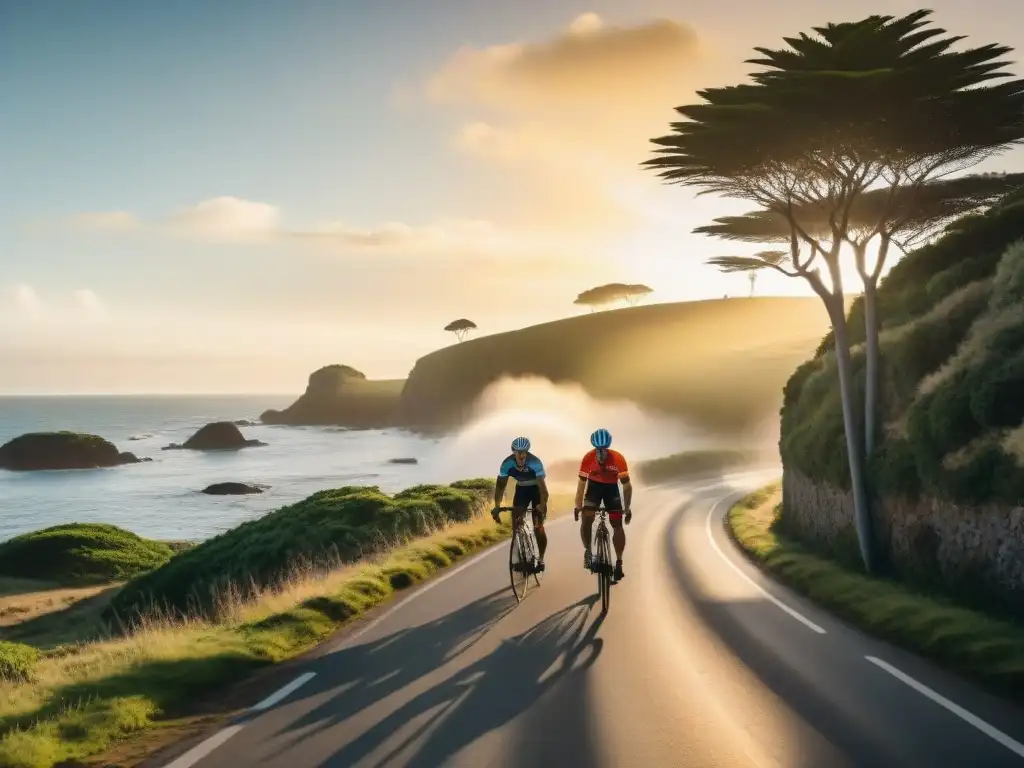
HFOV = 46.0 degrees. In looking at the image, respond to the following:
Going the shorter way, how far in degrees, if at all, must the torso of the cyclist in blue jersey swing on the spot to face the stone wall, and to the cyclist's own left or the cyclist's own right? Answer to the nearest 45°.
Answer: approximately 90° to the cyclist's own left

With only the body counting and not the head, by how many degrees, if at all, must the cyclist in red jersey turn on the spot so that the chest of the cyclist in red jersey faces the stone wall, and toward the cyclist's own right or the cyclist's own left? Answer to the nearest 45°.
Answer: approximately 90° to the cyclist's own left

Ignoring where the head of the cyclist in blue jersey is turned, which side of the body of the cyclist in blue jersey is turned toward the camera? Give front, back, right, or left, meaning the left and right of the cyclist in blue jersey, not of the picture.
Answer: front

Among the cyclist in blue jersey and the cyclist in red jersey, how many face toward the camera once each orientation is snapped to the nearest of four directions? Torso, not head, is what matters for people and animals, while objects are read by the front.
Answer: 2

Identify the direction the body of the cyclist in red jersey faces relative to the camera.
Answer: toward the camera
